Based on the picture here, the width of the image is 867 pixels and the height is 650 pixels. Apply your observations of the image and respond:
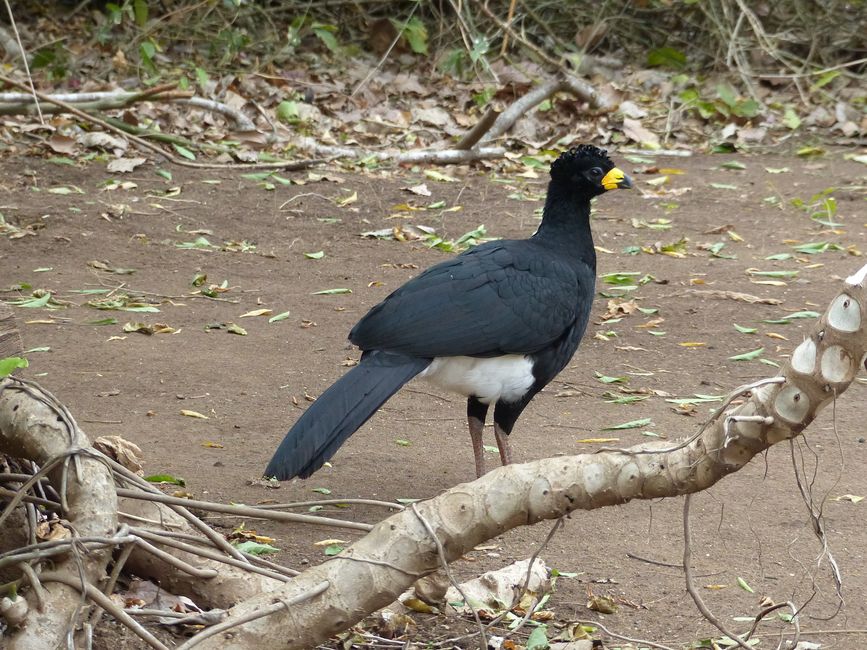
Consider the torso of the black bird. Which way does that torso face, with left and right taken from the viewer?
facing to the right of the viewer
